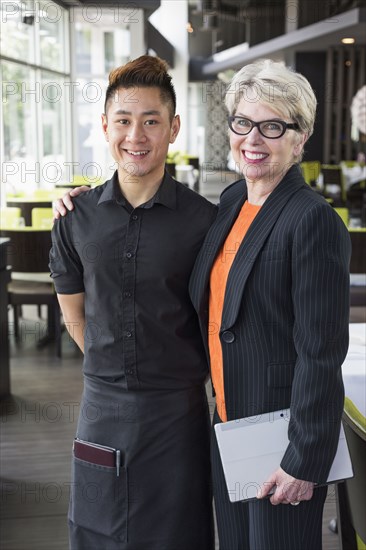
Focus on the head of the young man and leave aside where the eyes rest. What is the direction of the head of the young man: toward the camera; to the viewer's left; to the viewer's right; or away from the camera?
toward the camera

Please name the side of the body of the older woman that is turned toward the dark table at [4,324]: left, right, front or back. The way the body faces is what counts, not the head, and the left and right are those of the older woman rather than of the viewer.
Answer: right

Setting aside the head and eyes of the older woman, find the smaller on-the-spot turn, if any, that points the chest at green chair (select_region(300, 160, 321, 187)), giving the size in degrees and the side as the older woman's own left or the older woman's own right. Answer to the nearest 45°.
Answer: approximately 135° to the older woman's own right

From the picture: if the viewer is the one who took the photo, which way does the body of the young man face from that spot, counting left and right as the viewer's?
facing the viewer

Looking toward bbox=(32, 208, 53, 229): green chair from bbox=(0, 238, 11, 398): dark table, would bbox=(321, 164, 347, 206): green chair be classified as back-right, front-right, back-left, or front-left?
front-right

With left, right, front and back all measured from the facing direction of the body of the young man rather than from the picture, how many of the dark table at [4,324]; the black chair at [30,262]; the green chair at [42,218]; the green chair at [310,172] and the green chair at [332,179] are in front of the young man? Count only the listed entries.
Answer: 0

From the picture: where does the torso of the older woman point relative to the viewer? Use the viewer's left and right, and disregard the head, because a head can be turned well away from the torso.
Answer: facing the viewer and to the left of the viewer

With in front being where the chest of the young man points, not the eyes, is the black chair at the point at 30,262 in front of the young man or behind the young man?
behind

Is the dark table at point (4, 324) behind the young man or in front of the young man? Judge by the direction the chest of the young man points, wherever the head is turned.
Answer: behind

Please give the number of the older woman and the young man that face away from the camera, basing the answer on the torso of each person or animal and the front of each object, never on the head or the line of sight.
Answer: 0

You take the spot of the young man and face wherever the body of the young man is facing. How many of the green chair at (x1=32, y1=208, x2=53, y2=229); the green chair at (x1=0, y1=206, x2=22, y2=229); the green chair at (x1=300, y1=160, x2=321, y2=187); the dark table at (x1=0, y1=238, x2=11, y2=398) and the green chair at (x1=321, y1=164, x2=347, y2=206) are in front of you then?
0

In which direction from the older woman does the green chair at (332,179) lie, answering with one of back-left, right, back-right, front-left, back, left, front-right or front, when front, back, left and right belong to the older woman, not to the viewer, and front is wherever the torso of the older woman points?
back-right

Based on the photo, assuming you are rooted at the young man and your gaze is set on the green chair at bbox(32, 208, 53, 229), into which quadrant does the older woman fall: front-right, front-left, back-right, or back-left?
back-right

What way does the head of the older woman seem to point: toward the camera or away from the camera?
toward the camera

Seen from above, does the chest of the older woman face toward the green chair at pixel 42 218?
no

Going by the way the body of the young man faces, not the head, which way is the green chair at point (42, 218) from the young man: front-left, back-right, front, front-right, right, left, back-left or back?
back
